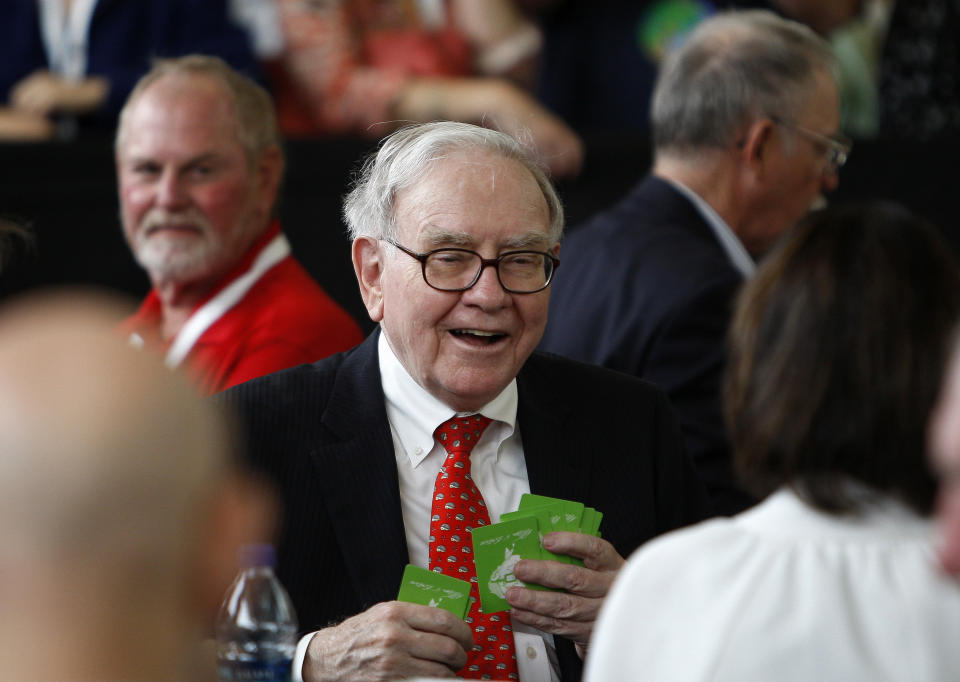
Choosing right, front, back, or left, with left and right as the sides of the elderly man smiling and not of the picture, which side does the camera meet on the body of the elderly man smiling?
front

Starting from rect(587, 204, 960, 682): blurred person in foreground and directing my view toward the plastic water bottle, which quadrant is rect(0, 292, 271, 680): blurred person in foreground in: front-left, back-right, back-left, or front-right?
front-left

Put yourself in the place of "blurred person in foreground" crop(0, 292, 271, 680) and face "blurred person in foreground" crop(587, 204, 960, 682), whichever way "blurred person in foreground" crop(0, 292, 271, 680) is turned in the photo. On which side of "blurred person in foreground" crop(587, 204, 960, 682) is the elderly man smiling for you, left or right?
left

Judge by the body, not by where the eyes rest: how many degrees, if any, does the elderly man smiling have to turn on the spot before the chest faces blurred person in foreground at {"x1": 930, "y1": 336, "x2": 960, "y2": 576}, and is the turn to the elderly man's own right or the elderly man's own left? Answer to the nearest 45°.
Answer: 0° — they already face them

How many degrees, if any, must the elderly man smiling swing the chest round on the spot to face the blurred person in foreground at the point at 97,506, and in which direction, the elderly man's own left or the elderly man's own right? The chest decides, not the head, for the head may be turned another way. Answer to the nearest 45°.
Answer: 0° — they already face them

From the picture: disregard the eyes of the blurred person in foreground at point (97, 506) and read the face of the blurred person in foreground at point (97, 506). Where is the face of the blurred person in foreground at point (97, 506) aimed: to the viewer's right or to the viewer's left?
to the viewer's right

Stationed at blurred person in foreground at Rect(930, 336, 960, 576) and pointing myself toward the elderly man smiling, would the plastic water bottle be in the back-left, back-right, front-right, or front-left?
front-left

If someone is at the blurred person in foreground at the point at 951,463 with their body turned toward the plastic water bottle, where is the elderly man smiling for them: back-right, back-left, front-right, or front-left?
front-right

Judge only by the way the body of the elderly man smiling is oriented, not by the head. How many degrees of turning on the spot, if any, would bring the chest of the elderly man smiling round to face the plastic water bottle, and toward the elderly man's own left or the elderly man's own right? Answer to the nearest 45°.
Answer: approximately 45° to the elderly man's own right
